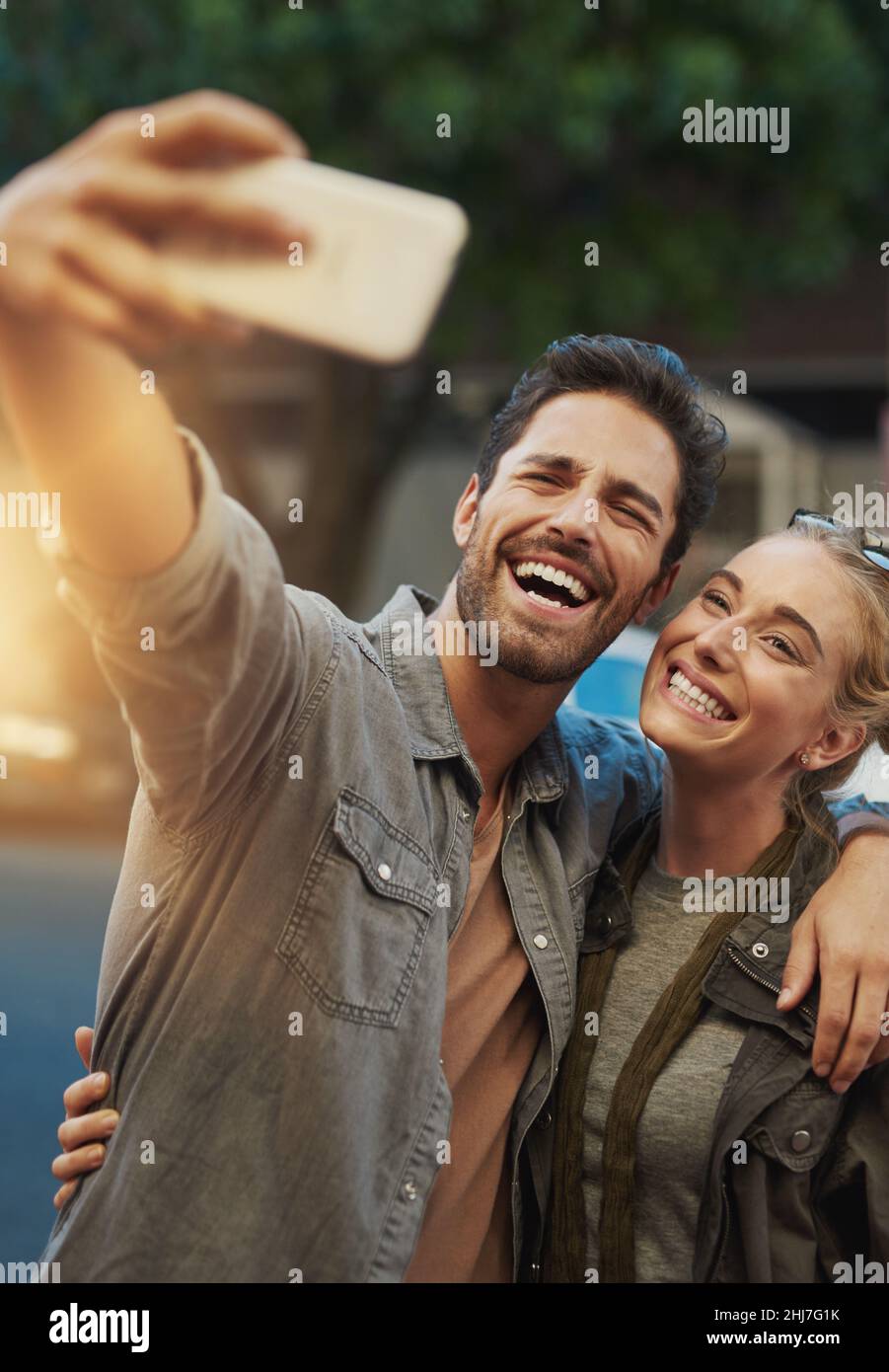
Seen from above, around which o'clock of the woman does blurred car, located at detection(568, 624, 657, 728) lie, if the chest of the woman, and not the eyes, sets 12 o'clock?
The blurred car is roughly at 4 o'clock from the woman.

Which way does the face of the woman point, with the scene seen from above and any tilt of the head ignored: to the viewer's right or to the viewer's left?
to the viewer's left

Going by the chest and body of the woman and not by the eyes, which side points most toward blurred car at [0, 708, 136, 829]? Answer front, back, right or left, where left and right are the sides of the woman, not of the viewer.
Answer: right
